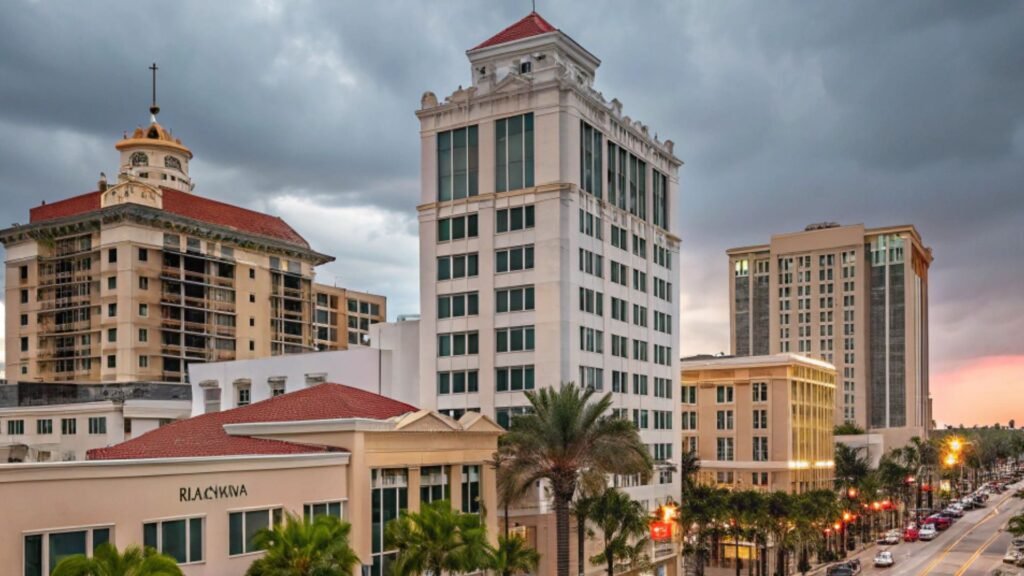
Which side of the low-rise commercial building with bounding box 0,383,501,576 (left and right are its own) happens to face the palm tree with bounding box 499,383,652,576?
left

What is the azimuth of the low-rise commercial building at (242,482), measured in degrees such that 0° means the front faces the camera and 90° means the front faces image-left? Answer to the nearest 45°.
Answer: approximately 315°

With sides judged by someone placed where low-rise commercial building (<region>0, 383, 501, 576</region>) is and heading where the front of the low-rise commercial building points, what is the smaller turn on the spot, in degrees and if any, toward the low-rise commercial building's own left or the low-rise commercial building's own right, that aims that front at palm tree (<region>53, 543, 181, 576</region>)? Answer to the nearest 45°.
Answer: approximately 45° to the low-rise commercial building's own right
